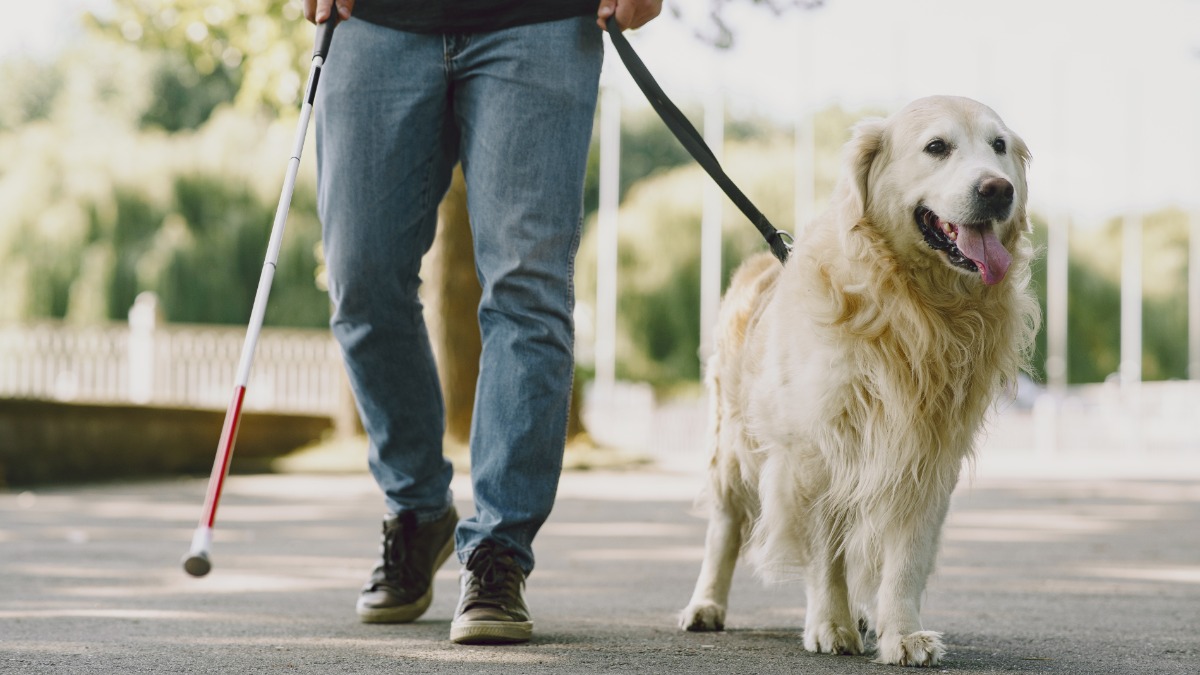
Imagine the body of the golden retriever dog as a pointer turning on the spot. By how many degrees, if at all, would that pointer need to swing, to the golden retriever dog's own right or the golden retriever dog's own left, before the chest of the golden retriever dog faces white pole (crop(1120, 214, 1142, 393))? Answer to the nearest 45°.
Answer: approximately 135° to the golden retriever dog's own left

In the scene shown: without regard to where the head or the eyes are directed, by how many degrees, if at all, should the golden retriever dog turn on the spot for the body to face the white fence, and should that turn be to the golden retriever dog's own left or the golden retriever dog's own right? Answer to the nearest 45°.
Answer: approximately 180°

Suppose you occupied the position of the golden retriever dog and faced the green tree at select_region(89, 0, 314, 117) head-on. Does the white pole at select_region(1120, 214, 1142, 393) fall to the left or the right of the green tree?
right

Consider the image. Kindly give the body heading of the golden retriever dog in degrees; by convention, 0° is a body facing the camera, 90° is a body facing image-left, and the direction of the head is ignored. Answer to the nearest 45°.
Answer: approximately 315°

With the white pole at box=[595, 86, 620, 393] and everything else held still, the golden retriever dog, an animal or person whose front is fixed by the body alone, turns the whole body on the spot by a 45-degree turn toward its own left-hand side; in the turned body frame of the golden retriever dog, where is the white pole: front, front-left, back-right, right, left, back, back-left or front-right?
left

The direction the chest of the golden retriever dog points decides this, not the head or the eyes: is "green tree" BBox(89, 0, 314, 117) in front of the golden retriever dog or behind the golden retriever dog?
behind

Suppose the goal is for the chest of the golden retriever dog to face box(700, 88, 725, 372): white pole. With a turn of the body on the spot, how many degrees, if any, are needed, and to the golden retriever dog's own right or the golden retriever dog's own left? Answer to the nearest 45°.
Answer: approximately 135° to the golden retriever dog's own left
